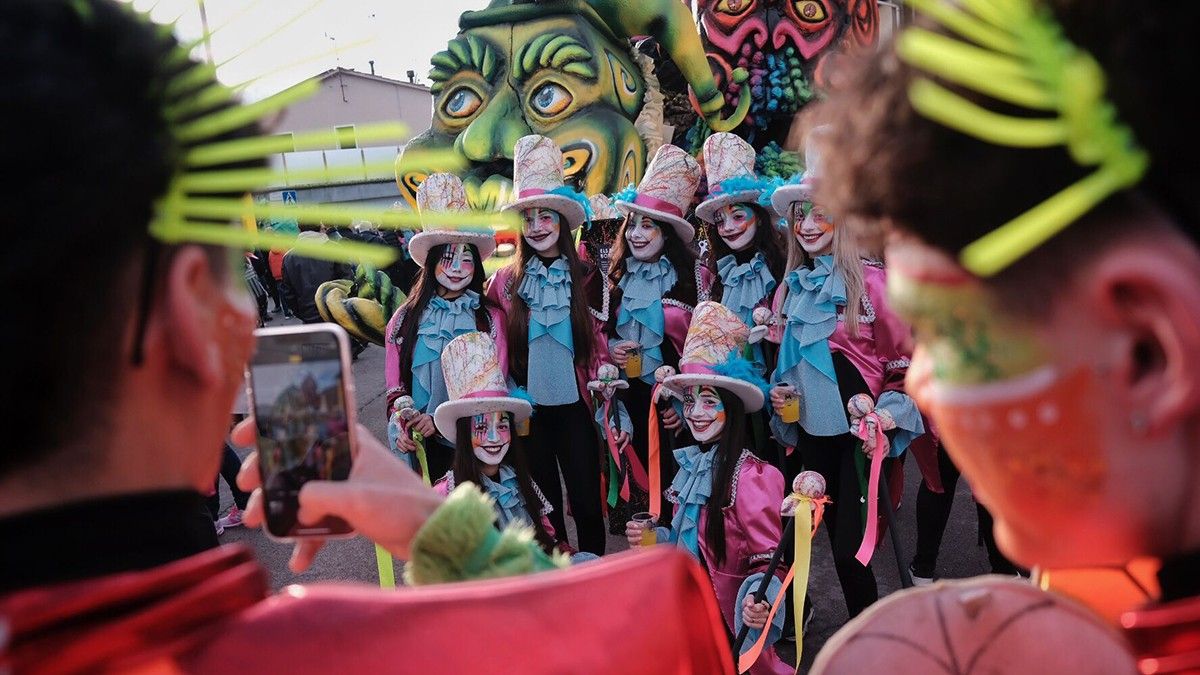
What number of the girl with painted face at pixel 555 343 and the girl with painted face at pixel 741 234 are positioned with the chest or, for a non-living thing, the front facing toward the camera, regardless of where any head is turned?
2

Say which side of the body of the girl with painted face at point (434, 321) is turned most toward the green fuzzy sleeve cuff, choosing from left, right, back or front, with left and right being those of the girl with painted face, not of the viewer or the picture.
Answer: front

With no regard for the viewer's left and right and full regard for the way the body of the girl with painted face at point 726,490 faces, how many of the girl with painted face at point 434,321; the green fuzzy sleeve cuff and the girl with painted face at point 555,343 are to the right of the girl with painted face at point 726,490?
2

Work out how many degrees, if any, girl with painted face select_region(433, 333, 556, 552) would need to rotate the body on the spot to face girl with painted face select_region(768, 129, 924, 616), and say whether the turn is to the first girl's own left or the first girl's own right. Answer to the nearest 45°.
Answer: approximately 90° to the first girl's own left

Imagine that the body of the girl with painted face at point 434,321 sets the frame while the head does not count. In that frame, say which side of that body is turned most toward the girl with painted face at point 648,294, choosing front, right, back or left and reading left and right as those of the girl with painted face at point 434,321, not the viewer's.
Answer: left

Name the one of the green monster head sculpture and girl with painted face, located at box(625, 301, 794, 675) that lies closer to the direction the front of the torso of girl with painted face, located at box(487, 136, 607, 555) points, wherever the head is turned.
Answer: the girl with painted face

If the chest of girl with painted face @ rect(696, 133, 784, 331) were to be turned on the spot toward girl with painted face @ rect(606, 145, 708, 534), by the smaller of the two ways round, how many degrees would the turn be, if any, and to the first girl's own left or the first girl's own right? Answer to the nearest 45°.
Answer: approximately 90° to the first girl's own right

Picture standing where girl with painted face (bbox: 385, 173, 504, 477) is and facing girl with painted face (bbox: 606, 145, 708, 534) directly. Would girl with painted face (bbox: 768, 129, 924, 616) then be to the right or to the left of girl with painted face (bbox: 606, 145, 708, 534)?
right

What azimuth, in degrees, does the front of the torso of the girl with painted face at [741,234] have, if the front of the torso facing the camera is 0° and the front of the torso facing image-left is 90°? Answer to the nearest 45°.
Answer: approximately 0°
